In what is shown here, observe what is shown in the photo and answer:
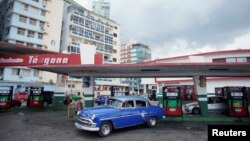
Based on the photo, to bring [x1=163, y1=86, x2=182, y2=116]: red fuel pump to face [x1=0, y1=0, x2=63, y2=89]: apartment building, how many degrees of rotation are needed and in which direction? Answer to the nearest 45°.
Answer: approximately 135° to its right

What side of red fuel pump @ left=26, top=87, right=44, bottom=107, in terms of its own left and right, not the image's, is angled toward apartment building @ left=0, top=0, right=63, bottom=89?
back

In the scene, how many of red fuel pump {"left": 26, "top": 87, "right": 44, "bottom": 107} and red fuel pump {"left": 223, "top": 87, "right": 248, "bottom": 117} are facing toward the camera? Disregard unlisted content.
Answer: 2

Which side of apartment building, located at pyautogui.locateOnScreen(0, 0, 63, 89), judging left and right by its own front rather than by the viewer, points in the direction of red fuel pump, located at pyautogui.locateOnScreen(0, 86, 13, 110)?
front

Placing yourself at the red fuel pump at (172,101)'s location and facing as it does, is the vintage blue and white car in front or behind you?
in front

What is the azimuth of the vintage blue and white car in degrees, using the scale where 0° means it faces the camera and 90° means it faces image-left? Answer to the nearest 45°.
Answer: approximately 45°
